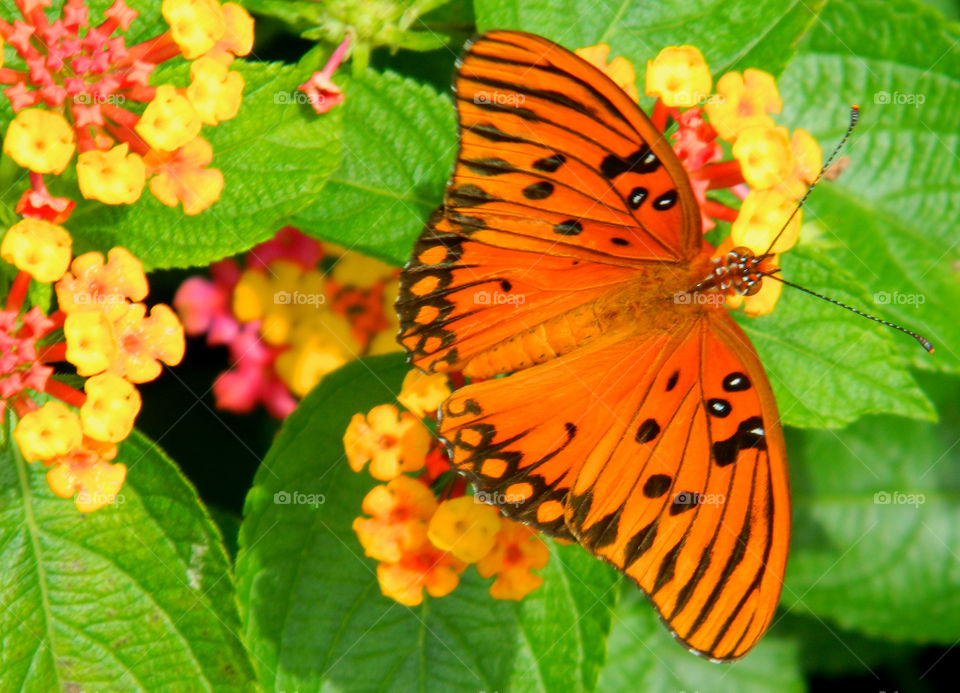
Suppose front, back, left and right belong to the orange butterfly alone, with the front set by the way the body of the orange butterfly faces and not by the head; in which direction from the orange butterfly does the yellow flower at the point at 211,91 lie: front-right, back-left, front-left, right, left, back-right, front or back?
back

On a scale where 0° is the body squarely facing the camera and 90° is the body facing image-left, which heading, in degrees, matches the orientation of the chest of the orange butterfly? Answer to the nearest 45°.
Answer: approximately 270°

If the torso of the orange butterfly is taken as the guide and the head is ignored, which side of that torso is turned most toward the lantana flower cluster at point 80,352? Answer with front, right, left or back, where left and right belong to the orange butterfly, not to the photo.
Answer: back

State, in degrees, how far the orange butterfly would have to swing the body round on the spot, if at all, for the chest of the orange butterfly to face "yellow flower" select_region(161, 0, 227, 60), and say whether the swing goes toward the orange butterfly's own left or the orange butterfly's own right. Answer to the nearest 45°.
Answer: approximately 180°

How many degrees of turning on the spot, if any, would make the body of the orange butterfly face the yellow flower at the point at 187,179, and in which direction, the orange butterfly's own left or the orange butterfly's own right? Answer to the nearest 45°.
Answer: approximately 180°

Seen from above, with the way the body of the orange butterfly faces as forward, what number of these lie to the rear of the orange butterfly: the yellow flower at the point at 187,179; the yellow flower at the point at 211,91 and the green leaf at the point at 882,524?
2

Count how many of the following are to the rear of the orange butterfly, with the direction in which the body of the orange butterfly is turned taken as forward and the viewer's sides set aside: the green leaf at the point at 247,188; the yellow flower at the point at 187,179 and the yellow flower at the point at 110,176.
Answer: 3

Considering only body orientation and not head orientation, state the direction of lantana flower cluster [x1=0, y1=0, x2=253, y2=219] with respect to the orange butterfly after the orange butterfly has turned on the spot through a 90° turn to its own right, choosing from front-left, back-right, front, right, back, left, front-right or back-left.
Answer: right

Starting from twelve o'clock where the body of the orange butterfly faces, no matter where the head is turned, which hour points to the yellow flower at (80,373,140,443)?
The yellow flower is roughly at 5 o'clock from the orange butterfly.

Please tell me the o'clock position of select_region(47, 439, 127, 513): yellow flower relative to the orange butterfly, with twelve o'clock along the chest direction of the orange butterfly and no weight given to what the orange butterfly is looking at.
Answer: The yellow flower is roughly at 5 o'clock from the orange butterfly.
